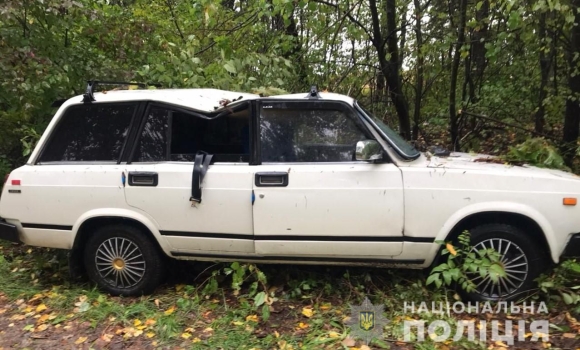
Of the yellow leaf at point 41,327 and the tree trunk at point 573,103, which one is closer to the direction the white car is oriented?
the tree trunk

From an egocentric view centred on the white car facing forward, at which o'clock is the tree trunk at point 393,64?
The tree trunk is roughly at 10 o'clock from the white car.

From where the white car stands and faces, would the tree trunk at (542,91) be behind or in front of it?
in front

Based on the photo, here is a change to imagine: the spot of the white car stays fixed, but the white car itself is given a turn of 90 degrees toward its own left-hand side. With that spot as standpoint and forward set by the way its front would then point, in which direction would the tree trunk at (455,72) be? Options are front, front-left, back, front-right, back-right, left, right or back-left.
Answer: front-right

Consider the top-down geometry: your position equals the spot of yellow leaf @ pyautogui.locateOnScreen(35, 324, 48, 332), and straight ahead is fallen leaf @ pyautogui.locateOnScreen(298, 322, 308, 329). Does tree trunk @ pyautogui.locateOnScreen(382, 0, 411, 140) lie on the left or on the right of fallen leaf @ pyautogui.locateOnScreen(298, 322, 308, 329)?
left

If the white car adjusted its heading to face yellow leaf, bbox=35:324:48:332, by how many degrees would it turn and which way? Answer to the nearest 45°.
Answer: approximately 180°

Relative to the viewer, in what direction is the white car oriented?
to the viewer's right

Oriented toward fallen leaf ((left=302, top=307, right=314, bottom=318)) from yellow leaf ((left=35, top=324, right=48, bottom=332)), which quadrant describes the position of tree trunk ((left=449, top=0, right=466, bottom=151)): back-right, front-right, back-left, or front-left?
front-left
